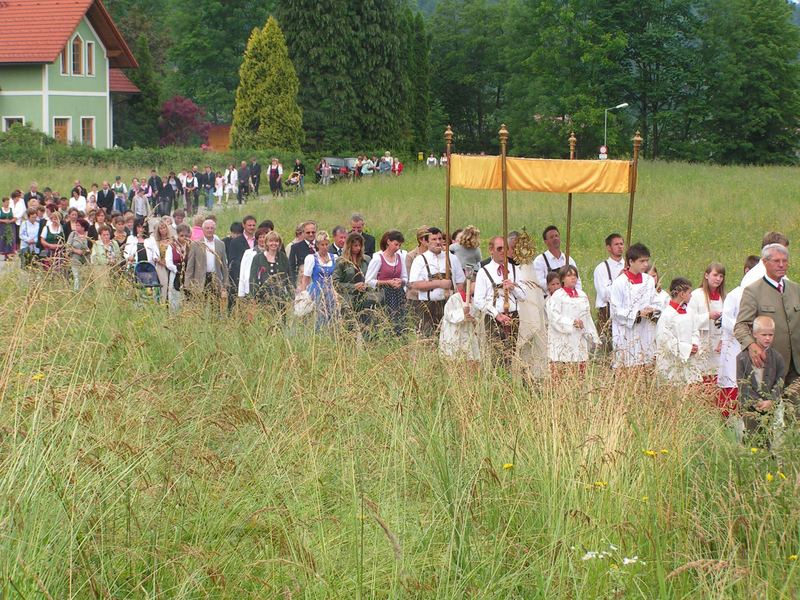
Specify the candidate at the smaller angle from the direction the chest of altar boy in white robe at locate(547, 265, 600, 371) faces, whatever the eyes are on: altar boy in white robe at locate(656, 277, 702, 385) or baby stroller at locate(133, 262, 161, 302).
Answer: the altar boy in white robe

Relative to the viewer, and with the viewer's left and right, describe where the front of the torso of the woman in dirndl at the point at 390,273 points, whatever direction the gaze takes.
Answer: facing the viewer and to the right of the viewer

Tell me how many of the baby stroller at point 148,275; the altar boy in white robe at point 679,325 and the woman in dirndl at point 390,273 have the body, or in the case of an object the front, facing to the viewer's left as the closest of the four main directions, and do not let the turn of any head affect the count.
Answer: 0

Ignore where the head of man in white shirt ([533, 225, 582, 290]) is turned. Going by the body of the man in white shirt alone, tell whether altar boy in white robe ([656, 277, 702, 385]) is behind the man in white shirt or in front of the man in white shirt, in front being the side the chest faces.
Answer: in front

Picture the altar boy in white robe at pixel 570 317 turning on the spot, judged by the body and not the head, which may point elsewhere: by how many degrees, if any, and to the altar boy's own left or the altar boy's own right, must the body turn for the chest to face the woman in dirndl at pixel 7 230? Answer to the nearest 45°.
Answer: approximately 180°

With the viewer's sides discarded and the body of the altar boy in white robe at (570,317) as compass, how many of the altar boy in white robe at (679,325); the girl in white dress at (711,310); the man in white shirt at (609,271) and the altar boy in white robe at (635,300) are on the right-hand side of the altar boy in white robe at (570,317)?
0

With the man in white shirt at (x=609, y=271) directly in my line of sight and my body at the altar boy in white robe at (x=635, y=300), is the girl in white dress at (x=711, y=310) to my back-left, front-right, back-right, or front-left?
back-right

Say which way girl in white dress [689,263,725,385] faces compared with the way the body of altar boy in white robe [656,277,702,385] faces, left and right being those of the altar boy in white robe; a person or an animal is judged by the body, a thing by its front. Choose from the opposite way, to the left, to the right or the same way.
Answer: the same way

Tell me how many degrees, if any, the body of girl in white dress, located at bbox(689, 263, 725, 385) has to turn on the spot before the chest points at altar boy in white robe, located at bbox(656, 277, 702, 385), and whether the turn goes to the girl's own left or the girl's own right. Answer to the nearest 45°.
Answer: approximately 90° to the girl's own right

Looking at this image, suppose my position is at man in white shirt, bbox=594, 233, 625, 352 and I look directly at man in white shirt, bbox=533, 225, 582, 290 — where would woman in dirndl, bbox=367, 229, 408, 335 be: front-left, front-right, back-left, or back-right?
front-left

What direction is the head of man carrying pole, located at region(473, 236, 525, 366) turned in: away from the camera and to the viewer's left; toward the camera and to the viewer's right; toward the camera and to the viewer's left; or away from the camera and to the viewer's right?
toward the camera and to the viewer's right

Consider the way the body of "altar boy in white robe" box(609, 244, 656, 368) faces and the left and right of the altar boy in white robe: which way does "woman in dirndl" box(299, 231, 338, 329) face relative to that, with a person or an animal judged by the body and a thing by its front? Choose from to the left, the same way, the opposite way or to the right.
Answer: the same way

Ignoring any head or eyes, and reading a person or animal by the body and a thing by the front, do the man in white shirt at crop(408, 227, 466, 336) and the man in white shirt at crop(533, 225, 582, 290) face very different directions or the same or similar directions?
same or similar directions

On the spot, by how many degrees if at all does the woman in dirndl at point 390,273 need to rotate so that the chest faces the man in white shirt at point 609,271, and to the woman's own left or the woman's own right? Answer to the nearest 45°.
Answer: approximately 45° to the woman's own left

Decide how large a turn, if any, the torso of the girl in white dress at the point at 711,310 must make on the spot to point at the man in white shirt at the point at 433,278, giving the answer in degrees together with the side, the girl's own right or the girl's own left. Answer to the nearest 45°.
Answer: approximately 135° to the girl's own right

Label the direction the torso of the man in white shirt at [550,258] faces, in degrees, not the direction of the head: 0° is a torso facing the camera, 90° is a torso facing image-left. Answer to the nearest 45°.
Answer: approximately 315°

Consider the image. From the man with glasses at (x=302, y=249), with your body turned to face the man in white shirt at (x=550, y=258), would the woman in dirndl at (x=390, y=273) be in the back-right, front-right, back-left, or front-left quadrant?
front-right
